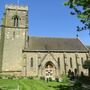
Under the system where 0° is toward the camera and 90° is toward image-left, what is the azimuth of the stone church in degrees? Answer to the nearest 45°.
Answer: approximately 0°
